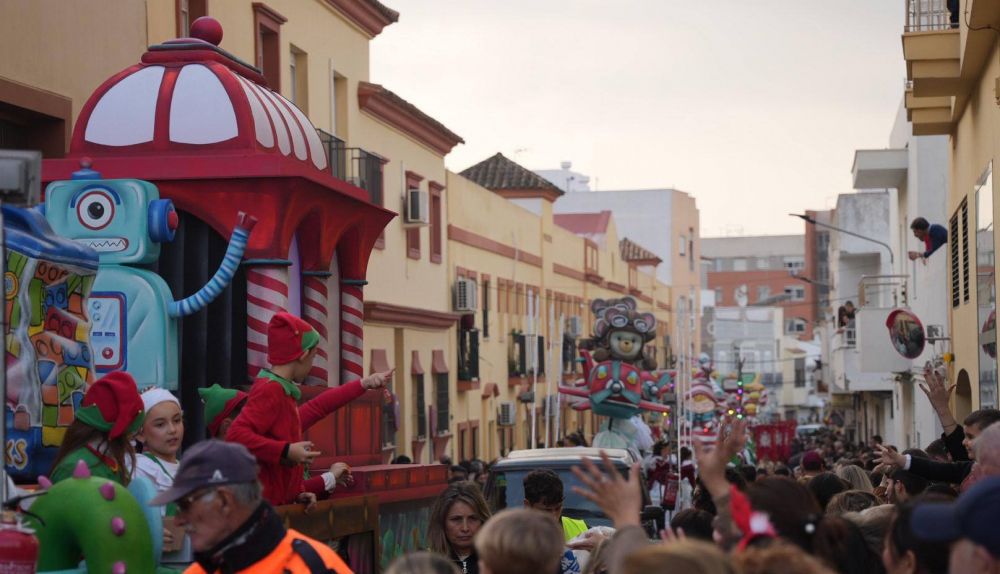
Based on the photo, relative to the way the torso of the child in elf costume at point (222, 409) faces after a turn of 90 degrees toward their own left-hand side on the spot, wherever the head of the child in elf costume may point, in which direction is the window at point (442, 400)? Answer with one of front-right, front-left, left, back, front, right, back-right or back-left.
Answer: front

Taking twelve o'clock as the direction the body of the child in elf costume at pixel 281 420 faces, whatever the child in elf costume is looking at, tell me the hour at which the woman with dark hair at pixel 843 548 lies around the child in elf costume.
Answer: The woman with dark hair is roughly at 2 o'clock from the child in elf costume.

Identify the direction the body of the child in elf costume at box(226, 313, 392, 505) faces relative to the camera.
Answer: to the viewer's right

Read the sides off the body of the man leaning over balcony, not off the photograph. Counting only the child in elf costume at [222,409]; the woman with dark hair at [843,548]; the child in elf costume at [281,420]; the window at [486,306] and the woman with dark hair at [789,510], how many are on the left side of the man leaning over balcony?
4

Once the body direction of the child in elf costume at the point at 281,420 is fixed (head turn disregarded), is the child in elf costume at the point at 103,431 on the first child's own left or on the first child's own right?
on the first child's own right

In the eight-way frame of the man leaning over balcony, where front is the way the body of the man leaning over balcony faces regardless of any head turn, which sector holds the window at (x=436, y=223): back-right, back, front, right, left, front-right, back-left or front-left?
front-right

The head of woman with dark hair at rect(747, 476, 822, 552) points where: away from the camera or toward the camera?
away from the camera

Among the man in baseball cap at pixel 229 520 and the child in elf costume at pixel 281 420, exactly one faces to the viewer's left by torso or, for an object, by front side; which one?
the man in baseball cap

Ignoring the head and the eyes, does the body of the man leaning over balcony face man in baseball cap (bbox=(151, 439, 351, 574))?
no

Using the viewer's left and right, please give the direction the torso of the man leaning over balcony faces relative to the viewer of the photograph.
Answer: facing to the left of the viewer

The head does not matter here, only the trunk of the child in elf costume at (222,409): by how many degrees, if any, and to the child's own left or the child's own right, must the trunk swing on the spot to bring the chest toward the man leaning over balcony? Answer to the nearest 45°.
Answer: approximately 45° to the child's own left

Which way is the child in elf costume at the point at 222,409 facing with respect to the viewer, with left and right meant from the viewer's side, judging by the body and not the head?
facing to the right of the viewer

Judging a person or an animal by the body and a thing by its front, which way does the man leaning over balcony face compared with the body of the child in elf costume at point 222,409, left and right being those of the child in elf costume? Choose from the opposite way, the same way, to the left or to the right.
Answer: the opposite way
